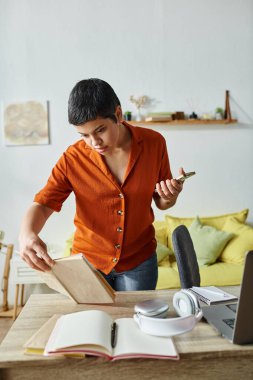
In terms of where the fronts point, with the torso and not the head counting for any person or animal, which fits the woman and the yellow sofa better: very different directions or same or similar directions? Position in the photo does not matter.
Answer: same or similar directions

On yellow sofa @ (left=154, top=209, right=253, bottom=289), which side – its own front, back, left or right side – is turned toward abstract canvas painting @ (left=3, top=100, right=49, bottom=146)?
right

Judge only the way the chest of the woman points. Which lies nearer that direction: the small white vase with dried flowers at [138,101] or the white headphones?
the white headphones

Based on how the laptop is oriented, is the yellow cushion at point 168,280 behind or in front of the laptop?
in front

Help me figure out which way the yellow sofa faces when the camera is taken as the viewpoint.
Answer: facing the viewer

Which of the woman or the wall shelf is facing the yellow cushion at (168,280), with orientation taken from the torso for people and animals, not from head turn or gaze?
the wall shelf

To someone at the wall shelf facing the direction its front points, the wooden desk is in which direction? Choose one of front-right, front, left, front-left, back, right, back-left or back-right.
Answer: front

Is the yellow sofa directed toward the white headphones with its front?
yes

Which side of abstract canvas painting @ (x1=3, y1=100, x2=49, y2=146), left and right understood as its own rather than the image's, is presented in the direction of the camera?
front

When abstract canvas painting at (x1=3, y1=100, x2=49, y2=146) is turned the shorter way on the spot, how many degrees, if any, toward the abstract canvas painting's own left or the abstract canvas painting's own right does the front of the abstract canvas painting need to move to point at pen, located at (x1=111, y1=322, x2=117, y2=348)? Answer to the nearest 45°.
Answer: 0° — it already faces it

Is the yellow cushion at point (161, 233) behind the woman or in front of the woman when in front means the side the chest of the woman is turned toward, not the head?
behind

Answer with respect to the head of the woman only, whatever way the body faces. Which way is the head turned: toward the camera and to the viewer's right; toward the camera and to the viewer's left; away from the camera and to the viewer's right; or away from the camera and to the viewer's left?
toward the camera and to the viewer's left

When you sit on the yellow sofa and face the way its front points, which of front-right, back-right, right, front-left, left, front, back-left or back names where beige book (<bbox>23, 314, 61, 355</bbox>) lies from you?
front

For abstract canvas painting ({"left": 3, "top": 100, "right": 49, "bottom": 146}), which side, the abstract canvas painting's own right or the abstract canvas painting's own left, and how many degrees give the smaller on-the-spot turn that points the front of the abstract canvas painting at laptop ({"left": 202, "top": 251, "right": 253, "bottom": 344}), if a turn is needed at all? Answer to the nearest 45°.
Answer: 0° — it already faces it

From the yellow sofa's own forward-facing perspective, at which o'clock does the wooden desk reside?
The wooden desk is roughly at 12 o'clock from the yellow sofa.
